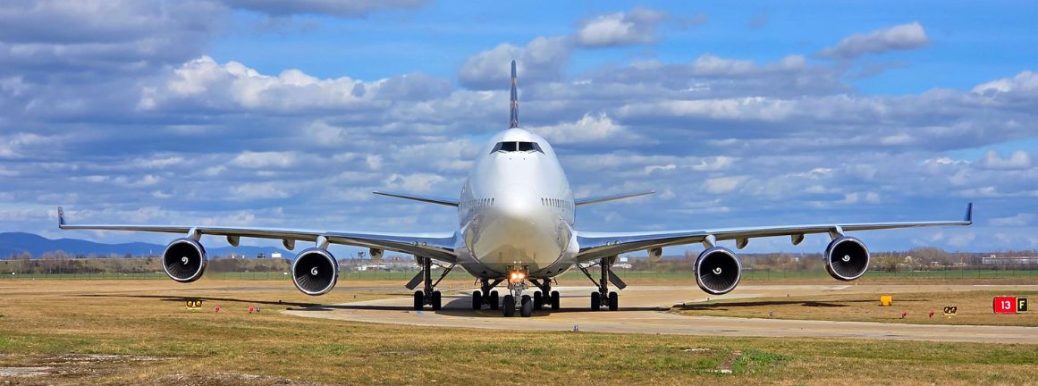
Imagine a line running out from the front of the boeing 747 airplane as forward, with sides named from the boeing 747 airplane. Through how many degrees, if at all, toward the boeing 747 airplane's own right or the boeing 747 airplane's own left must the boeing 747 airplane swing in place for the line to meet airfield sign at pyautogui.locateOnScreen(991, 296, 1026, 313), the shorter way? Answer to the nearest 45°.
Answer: approximately 90° to the boeing 747 airplane's own left

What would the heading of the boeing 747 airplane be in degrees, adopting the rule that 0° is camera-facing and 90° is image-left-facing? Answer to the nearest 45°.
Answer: approximately 0°
